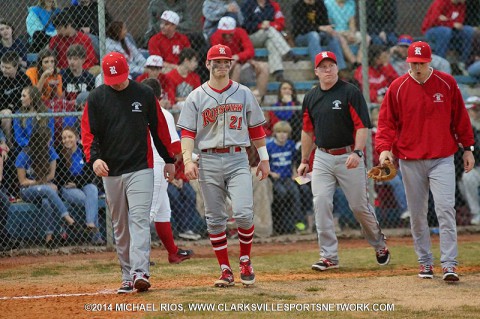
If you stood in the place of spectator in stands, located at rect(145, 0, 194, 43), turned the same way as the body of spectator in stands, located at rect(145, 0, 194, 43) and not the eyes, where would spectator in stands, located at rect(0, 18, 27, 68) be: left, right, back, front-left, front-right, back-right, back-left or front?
front-right

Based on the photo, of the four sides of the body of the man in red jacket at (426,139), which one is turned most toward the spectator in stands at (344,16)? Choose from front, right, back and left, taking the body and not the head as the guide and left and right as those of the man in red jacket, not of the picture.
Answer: back

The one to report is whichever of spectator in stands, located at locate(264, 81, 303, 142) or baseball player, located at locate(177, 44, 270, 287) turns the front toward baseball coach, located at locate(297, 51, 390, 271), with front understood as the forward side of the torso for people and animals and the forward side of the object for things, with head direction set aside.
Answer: the spectator in stands

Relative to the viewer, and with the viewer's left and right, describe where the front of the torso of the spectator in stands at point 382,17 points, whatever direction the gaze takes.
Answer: facing the viewer

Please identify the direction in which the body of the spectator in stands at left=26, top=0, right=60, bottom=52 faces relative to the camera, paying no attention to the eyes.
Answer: toward the camera

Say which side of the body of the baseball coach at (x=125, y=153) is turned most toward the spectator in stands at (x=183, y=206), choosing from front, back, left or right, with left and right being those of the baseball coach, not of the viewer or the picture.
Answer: back

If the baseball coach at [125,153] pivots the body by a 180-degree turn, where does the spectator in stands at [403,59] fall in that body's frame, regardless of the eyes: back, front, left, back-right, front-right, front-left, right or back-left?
front-right

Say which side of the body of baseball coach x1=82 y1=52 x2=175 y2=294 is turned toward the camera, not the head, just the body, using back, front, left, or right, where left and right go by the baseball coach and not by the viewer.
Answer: front

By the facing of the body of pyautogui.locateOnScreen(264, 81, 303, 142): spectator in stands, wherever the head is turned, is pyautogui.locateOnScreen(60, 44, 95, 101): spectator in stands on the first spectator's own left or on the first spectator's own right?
on the first spectator's own right

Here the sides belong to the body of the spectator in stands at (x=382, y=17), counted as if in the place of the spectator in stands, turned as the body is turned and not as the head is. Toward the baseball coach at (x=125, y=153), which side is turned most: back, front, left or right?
front

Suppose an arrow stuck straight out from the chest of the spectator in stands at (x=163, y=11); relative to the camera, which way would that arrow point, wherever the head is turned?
toward the camera
